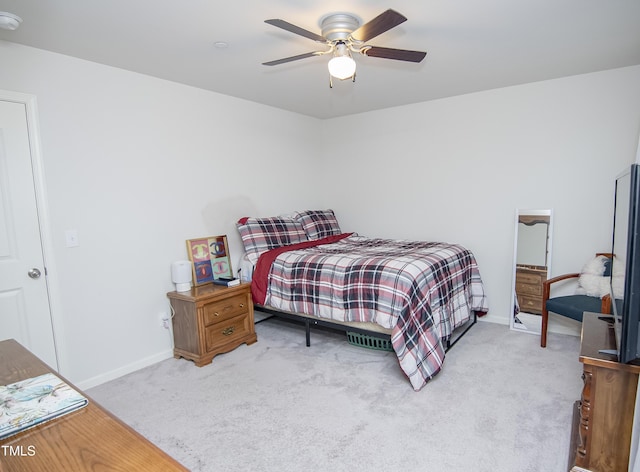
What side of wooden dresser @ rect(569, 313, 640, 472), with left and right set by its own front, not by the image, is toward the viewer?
left

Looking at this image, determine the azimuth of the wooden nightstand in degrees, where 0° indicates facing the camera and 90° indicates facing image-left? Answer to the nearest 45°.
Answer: approximately 315°

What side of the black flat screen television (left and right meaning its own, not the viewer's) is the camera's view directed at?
left

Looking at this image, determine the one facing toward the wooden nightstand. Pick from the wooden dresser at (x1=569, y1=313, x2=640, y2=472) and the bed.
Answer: the wooden dresser

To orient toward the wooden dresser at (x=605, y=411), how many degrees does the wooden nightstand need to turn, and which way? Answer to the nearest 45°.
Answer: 0° — it already faces it

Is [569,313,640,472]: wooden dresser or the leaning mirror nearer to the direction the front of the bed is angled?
the wooden dresser

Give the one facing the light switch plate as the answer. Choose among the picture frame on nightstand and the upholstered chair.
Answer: the upholstered chair

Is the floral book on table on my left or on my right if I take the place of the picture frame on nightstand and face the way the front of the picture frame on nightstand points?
on my right

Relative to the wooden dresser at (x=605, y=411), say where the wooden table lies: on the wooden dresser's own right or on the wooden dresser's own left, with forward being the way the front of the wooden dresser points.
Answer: on the wooden dresser's own left
